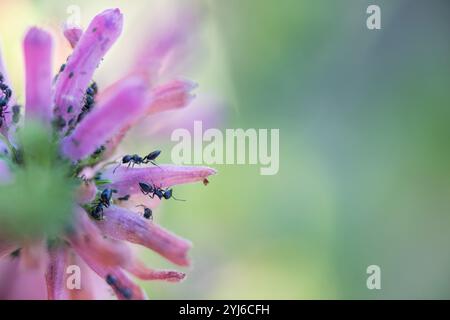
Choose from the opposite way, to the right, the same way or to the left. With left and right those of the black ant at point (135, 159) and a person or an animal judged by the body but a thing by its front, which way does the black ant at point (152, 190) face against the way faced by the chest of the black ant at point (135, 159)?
the opposite way

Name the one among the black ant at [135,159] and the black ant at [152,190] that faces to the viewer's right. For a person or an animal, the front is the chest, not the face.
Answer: the black ant at [152,190]

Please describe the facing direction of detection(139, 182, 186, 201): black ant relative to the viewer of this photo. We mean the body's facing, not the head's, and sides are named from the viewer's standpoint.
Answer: facing to the right of the viewer

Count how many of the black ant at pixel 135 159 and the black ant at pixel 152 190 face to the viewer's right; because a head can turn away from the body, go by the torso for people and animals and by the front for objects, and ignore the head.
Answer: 1

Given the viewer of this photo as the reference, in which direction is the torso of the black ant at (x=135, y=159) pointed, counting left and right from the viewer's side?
facing to the left of the viewer
